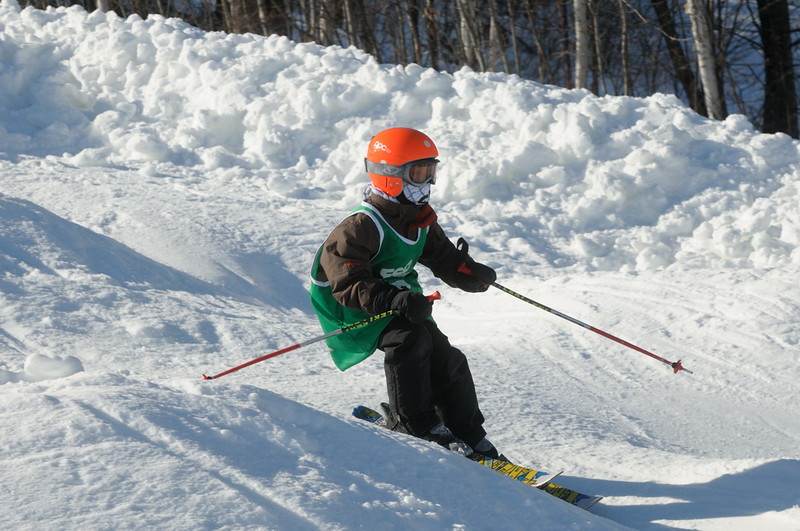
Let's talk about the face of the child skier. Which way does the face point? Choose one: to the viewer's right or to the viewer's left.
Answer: to the viewer's right

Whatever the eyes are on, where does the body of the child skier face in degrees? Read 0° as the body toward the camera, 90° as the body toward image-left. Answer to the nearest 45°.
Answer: approximately 315°
